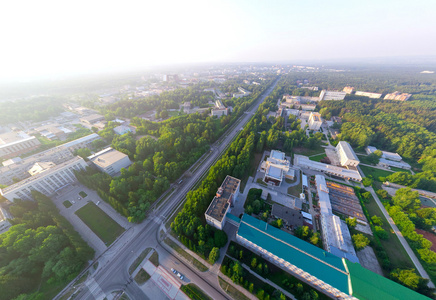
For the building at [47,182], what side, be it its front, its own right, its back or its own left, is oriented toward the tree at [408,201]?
front

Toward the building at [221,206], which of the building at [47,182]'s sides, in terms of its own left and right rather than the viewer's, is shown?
front

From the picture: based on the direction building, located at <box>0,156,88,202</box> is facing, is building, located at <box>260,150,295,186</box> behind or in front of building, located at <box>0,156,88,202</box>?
in front

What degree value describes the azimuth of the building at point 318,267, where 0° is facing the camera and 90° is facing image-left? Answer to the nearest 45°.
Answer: approximately 45°

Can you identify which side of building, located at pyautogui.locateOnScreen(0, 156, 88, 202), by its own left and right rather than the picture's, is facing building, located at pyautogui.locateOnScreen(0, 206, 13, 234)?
right

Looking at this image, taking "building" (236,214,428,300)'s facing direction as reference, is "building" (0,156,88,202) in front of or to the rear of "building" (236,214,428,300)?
in front

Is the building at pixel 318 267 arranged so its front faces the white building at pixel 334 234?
no
